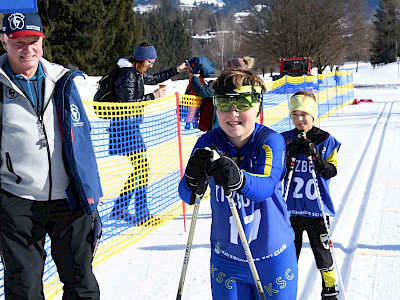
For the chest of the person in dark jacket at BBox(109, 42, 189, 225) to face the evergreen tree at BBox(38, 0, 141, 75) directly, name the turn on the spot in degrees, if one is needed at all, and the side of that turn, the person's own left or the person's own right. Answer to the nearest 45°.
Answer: approximately 90° to the person's own left

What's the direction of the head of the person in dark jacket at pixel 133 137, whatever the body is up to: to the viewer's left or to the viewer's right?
to the viewer's right

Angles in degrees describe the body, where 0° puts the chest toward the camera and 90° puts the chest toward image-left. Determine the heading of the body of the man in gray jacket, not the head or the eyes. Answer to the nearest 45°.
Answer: approximately 0°

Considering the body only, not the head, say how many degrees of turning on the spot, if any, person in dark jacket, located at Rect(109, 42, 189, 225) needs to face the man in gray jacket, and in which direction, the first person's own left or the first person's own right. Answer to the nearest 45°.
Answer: approximately 90° to the first person's own right

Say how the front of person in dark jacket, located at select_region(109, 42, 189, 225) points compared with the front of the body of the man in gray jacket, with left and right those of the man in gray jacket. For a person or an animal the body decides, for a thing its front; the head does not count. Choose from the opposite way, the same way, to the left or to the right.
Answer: to the left

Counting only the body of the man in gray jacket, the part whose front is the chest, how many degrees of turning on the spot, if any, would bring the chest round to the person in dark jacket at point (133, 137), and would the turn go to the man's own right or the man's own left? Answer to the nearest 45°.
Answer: approximately 180°

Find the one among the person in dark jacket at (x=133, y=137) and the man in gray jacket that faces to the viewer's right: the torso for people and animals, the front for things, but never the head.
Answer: the person in dark jacket

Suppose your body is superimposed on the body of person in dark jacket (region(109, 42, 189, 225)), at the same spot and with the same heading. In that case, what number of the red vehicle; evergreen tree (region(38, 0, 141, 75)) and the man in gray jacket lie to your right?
1

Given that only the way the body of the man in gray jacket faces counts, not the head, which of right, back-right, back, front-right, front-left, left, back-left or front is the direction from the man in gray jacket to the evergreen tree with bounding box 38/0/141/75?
back

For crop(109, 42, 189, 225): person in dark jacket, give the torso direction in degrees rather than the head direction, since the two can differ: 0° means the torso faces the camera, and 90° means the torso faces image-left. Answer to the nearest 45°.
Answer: approximately 270°

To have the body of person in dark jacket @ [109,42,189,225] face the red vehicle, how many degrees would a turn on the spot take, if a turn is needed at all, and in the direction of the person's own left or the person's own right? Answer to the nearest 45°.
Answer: approximately 90° to the person's own left

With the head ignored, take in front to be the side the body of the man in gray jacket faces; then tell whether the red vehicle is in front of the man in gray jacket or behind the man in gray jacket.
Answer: behind

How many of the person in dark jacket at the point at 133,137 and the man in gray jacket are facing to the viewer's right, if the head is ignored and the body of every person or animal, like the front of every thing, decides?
1
